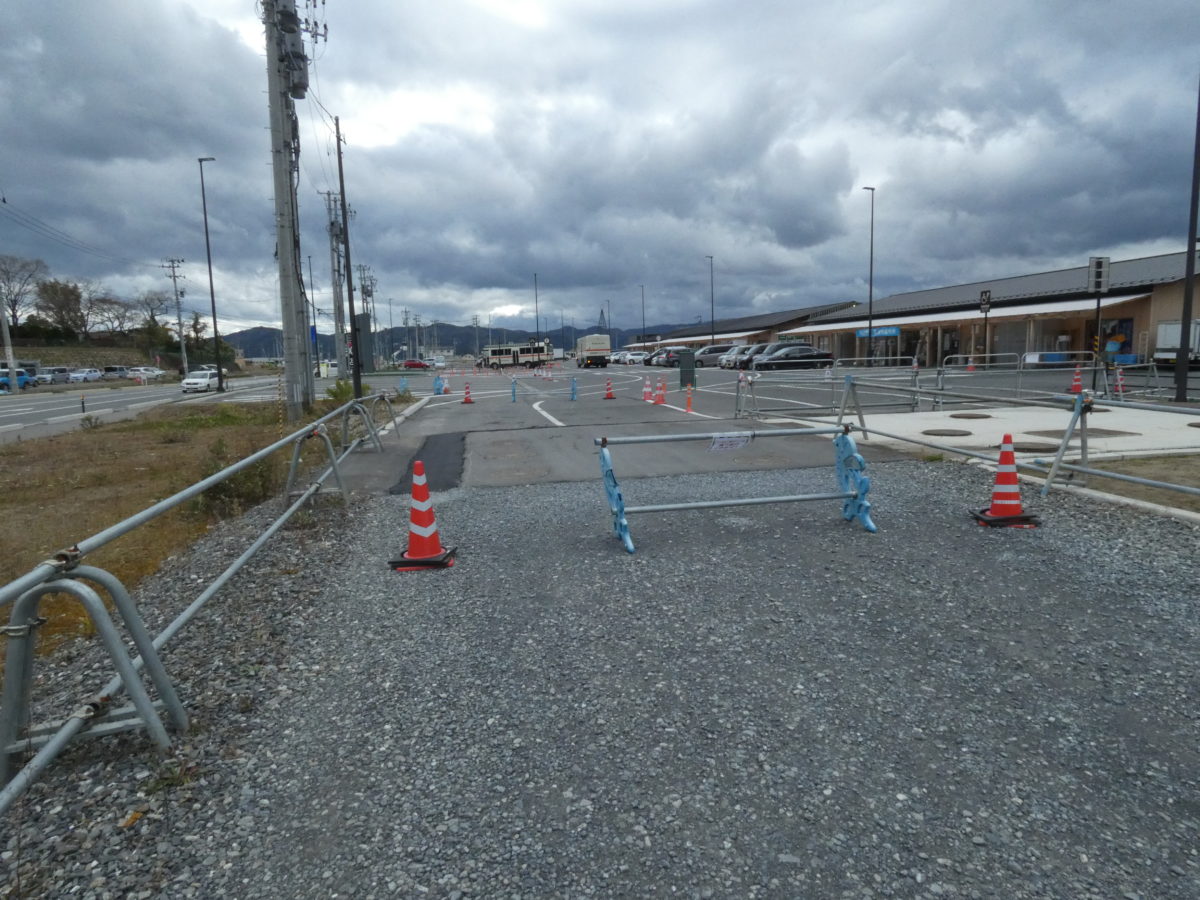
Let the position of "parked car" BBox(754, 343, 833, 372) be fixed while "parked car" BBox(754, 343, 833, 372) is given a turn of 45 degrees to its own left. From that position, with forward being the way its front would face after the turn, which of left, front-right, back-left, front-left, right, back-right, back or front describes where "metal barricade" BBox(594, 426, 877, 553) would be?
front-left

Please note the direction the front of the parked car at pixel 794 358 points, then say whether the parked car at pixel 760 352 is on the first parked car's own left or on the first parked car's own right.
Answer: on the first parked car's own right

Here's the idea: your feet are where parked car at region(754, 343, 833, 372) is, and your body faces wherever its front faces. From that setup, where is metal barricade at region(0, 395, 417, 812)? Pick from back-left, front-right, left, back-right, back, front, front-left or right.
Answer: left

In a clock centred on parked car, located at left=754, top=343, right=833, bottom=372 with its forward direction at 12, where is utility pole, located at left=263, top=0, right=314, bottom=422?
The utility pole is roughly at 10 o'clock from the parked car.

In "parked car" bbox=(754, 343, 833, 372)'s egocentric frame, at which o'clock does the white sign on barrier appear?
The white sign on barrier is roughly at 9 o'clock from the parked car.

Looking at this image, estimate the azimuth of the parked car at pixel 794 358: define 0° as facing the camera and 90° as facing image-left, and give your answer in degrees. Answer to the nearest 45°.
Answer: approximately 90°

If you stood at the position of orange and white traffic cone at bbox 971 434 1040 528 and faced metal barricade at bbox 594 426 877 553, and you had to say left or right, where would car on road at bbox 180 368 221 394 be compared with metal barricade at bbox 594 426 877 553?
right

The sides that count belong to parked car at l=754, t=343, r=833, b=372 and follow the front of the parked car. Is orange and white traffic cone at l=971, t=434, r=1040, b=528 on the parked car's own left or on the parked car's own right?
on the parked car's own left

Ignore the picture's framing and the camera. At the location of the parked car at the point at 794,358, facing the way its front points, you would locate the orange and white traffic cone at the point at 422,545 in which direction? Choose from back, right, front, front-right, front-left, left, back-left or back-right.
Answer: left
